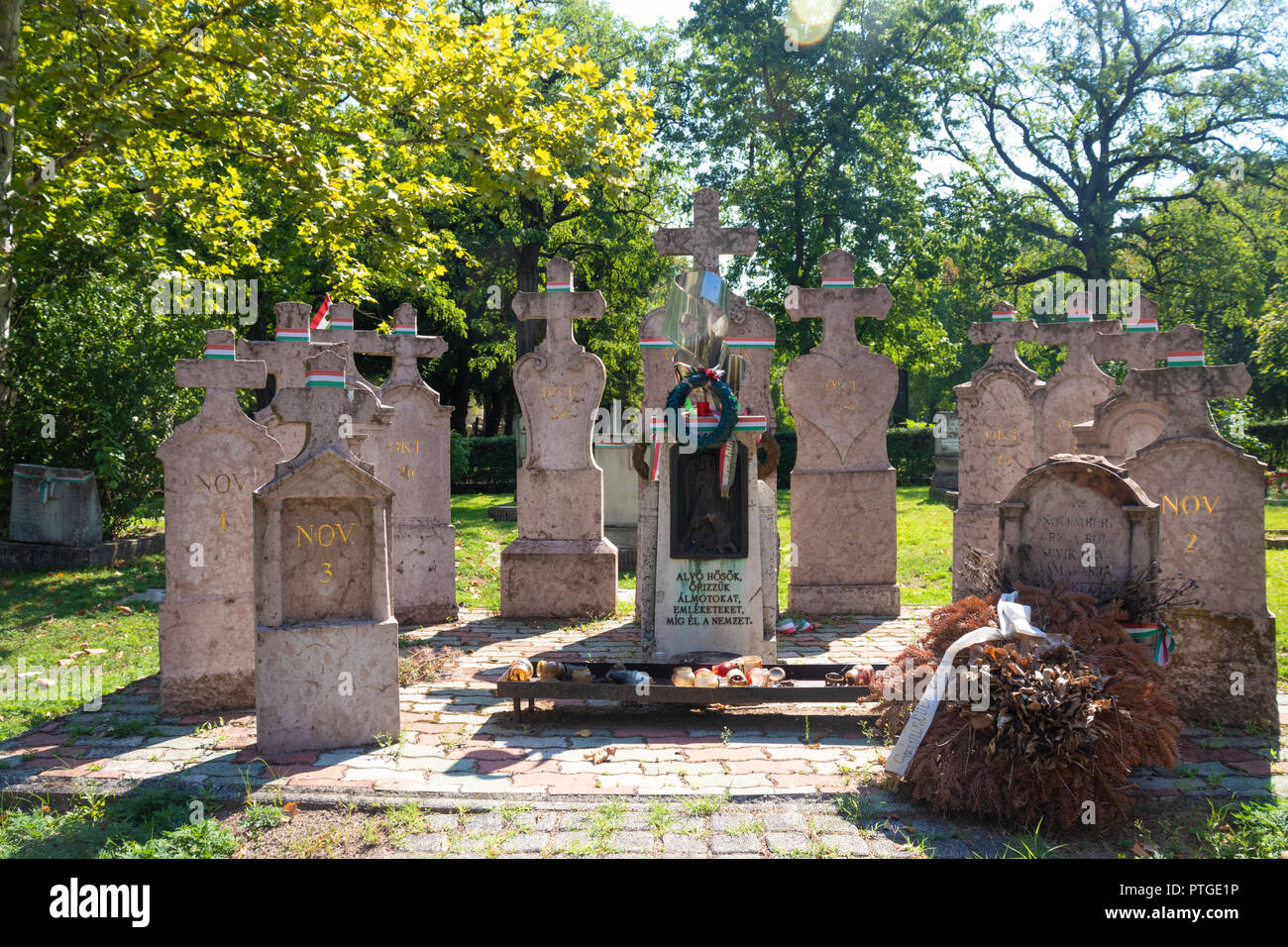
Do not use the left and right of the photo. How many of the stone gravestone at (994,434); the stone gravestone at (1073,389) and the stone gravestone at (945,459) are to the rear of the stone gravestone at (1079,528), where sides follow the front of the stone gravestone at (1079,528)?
3

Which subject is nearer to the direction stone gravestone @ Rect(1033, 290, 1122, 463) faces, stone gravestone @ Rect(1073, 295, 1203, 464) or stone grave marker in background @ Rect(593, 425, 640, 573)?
the stone gravestone

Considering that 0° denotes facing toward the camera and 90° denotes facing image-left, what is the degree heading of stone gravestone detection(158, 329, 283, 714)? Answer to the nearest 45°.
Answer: approximately 0°

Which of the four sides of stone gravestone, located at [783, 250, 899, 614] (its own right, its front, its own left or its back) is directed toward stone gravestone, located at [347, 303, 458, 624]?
right

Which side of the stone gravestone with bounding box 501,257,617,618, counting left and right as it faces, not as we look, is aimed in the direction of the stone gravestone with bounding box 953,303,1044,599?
left

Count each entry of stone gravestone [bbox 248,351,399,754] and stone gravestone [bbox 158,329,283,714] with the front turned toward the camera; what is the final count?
2

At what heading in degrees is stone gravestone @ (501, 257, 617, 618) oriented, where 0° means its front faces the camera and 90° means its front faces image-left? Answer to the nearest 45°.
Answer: approximately 0°
